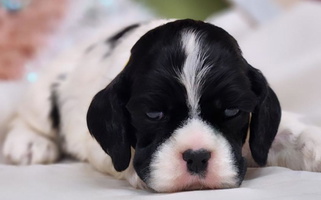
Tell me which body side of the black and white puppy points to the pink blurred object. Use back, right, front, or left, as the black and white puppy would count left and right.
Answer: back

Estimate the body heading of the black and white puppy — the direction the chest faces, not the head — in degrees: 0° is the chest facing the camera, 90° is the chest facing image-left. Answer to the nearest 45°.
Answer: approximately 315°
